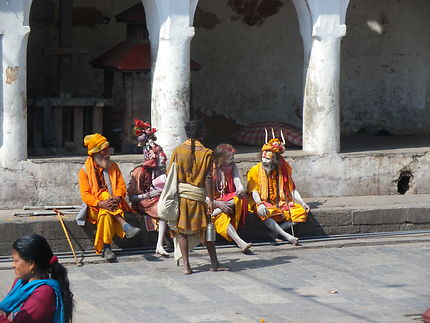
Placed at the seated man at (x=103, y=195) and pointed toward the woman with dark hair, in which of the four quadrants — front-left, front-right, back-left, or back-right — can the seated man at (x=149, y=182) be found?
back-left

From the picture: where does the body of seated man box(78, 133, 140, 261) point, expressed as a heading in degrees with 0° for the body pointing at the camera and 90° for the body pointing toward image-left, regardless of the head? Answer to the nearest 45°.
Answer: approximately 315°

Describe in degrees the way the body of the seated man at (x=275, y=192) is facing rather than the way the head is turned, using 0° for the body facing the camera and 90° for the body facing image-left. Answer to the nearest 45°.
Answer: approximately 0°

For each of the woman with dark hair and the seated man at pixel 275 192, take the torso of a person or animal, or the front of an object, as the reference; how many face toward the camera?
1

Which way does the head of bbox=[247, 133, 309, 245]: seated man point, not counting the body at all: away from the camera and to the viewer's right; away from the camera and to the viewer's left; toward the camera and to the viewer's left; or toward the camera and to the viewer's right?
toward the camera and to the viewer's left

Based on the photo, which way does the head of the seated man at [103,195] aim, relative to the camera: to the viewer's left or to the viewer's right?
to the viewer's right

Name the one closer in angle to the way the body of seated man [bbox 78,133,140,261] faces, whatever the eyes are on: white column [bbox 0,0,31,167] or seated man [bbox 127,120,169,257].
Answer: the seated man
